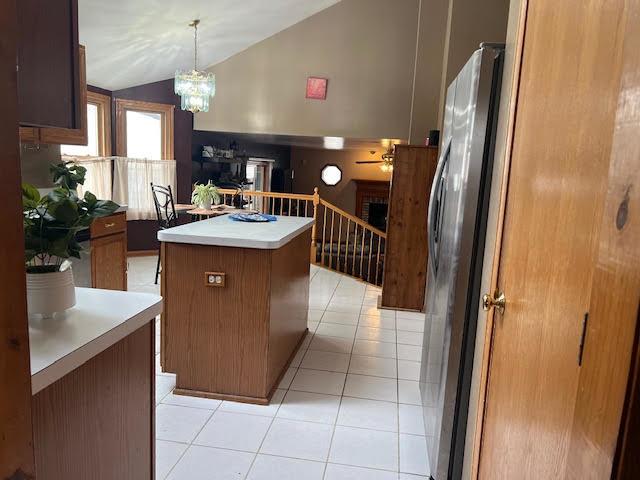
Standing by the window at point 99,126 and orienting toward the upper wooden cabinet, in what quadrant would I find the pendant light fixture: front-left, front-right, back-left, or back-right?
front-left

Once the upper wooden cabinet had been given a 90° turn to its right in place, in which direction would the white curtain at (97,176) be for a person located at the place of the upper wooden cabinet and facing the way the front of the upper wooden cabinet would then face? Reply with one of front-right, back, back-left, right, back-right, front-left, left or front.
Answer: back

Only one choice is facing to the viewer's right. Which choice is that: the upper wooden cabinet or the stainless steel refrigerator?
the upper wooden cabinet

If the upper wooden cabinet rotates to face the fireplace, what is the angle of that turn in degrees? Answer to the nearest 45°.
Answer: approximately 45° to its left

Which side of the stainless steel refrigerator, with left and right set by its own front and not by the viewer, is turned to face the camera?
left

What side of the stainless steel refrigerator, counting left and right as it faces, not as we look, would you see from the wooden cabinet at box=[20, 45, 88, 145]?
front

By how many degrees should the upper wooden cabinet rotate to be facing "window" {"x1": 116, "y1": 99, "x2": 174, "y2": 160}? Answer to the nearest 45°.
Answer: approximately 90° to its left

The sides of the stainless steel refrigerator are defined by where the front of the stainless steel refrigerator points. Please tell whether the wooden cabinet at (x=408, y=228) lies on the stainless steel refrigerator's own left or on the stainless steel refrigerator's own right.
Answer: on the stainless steel refrigerator's own right

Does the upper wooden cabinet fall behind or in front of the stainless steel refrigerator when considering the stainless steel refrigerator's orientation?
in front

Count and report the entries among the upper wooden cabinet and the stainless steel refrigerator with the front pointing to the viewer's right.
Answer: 1

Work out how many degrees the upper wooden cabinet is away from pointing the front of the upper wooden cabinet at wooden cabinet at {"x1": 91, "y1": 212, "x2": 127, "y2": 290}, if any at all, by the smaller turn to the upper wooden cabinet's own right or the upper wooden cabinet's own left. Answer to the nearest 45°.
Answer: approximately 90° to the upper wooden cabinet's own left

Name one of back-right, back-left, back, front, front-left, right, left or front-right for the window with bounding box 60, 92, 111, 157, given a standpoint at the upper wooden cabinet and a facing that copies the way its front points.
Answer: left

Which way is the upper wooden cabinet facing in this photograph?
to the viewer's right

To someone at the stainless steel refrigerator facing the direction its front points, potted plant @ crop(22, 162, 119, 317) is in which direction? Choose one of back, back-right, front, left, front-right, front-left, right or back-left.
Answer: front-left

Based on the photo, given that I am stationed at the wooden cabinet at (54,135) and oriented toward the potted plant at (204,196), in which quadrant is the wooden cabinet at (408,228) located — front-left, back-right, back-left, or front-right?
front-right

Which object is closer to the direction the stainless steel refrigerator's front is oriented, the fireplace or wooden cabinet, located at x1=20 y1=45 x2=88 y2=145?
the wooden cabinet
